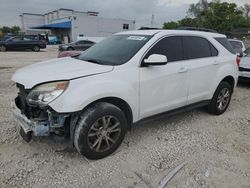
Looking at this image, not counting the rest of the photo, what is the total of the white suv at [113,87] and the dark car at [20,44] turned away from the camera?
0

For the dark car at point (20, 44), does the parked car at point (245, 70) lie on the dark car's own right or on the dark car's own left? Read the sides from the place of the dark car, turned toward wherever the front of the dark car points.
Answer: on the dark car's own left

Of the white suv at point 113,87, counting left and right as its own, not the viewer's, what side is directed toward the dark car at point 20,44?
right

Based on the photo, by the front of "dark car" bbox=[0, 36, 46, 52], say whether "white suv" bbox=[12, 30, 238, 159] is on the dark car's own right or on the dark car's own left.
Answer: on the dark car's own left

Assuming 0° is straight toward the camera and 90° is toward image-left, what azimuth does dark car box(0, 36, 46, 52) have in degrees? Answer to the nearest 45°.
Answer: approximately 90°

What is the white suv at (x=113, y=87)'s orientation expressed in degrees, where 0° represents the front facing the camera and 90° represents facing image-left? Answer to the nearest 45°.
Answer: approximately 45°

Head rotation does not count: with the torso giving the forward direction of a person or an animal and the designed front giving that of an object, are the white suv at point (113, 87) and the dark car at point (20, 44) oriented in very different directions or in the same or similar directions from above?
same or similar directions

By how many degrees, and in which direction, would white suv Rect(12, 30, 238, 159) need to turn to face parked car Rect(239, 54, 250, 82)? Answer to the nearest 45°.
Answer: approximately 180°
